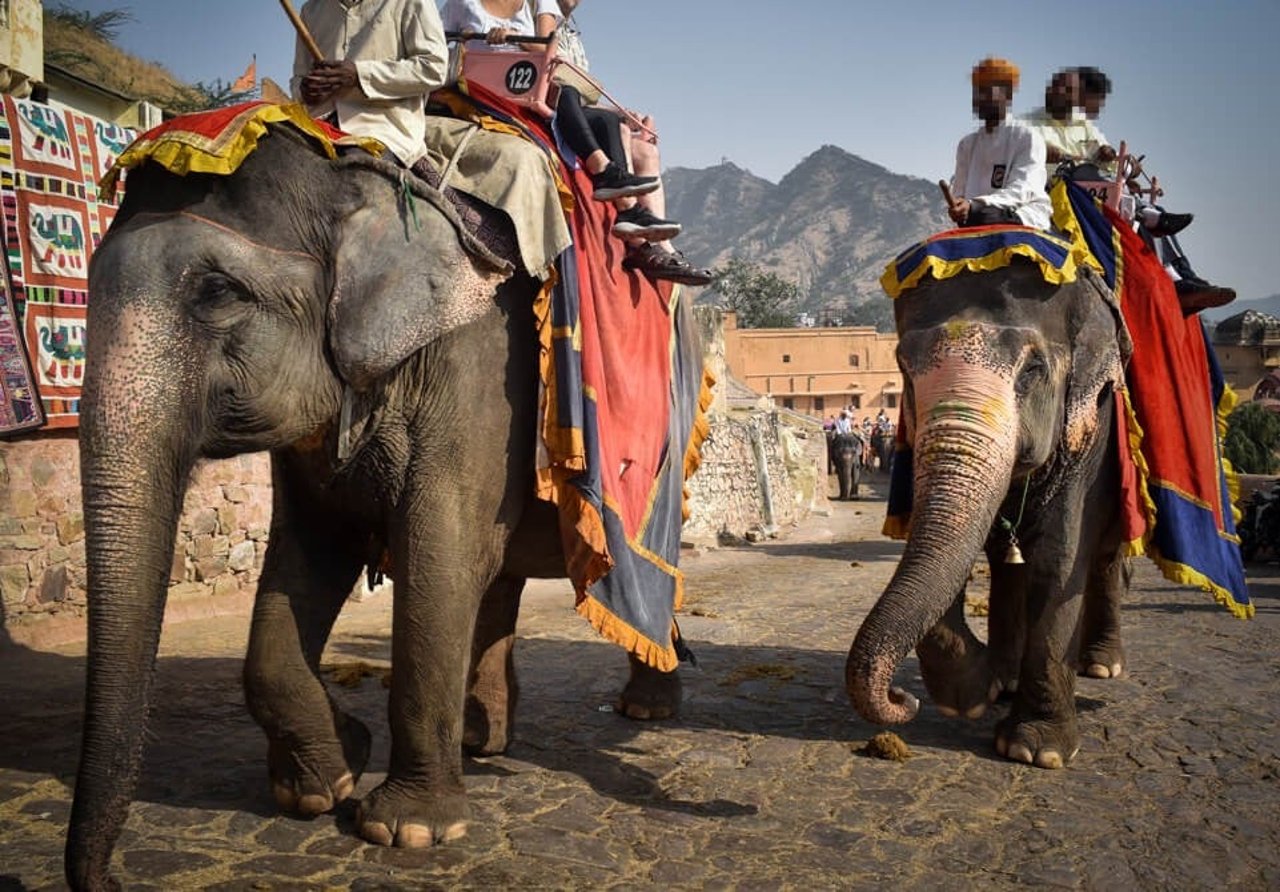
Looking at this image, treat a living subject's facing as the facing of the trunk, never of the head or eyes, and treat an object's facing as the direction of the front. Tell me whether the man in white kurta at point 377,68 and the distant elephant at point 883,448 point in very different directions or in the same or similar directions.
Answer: same or similar directions

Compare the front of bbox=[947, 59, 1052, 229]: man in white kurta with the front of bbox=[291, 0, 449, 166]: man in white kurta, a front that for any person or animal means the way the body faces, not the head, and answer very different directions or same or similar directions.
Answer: same or similar directions

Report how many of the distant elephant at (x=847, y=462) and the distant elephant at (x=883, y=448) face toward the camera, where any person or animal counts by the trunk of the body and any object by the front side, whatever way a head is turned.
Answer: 2

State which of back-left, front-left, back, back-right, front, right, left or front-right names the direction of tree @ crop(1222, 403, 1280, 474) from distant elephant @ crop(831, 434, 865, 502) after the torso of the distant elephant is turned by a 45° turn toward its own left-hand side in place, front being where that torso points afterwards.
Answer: front

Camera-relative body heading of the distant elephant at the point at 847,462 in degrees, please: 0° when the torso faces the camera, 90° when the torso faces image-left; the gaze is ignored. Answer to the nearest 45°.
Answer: approximately 0°

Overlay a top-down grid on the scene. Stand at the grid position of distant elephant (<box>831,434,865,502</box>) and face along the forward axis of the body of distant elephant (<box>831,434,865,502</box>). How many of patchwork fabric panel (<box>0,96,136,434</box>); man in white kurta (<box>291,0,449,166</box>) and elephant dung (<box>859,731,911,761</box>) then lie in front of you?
3

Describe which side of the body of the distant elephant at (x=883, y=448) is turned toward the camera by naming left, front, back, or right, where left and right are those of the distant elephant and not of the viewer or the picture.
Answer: front

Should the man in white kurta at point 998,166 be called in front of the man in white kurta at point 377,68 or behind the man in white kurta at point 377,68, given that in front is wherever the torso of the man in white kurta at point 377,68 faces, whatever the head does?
behind

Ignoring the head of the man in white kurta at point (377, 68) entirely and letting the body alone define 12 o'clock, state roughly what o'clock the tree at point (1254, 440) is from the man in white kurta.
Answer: The tree is roughly at 6 o'clock from the man in white kurta.

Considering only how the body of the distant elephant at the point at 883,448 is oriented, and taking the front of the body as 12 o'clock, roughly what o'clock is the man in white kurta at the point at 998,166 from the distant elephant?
The man in white kurta is roughly at 12 o'clock from the distant elephant.

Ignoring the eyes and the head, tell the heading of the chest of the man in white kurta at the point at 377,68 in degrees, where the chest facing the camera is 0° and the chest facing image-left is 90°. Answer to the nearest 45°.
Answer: approximately 45°

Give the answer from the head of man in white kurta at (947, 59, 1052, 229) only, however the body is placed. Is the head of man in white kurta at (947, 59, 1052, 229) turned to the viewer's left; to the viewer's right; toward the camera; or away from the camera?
toward the camera

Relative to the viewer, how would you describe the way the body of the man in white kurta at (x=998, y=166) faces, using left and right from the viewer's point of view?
facing the viewer and to the left of the viewer

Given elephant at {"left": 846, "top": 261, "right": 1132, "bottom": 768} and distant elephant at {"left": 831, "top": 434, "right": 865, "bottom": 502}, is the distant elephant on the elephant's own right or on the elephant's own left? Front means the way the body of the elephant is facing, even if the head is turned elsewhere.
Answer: on the elephant's own right

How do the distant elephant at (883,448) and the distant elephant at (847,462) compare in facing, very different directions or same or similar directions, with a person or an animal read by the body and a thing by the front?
same or similar directions
